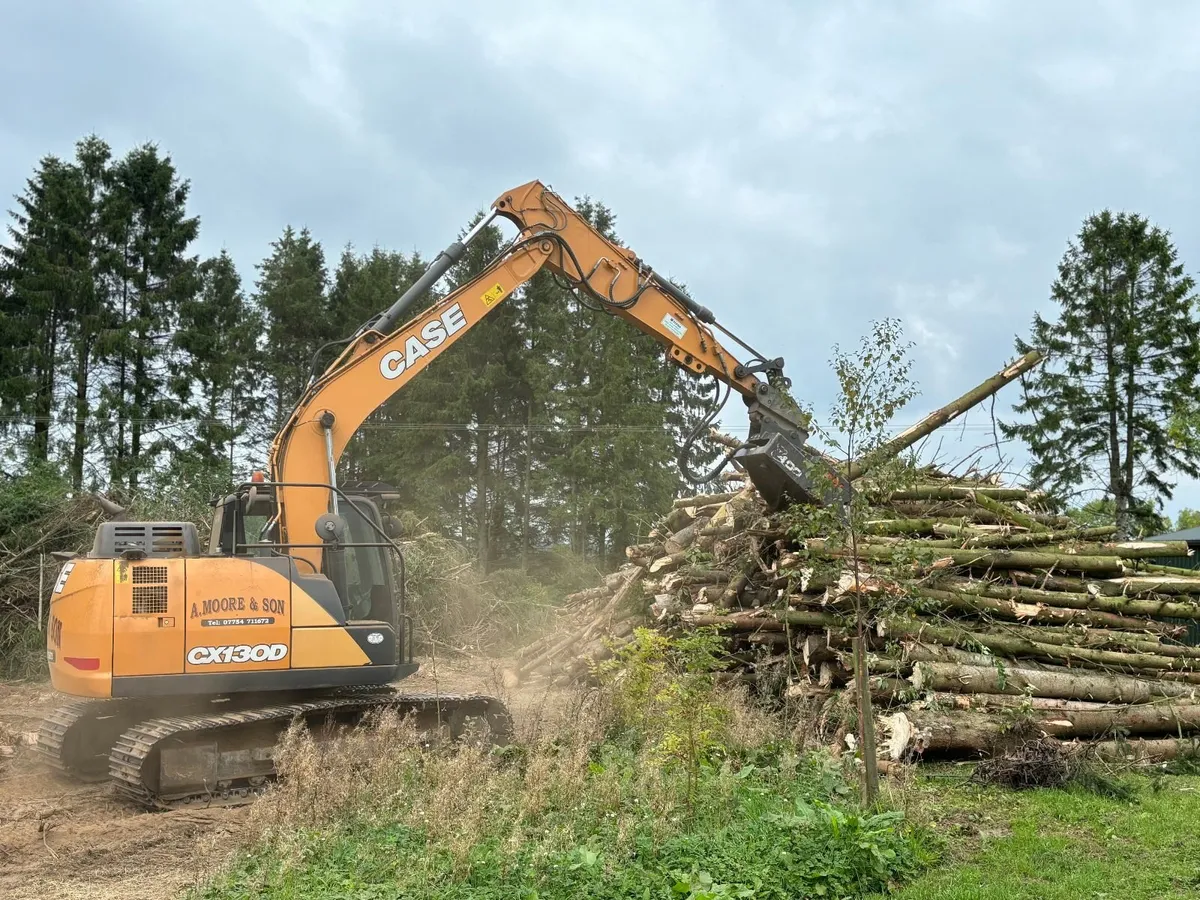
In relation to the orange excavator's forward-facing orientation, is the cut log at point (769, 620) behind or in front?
in front

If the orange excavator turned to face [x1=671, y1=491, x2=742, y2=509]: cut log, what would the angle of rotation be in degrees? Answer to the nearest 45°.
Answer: approximately 45° to its left

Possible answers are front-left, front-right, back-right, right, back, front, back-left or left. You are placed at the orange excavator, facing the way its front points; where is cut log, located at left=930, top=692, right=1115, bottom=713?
front

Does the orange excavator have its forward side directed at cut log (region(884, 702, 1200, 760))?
yes

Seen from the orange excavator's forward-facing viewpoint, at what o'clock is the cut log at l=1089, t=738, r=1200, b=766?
The cut log is roughly at 12 o'clock from the orange excavator.

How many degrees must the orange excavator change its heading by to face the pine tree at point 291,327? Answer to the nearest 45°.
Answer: approximately 90° to its left

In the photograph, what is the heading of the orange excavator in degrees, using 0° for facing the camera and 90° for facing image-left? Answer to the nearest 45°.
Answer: approximately 270°

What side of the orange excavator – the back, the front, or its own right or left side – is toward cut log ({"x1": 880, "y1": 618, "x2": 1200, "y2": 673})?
front

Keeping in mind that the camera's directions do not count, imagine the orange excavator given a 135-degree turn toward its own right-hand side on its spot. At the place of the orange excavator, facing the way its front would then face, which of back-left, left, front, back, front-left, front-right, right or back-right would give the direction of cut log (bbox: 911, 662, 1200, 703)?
back-left

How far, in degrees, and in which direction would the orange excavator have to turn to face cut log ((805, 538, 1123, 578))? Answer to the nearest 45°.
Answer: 0° — it already faces it

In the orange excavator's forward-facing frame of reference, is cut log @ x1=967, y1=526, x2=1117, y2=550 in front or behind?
in front

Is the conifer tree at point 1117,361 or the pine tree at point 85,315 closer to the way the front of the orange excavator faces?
the conifer tree

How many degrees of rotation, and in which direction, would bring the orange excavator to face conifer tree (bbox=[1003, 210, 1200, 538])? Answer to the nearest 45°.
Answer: approximately 45° to its left

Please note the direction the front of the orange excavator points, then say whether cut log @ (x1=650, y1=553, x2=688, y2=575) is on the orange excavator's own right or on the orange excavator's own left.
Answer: on the orange excavator's own left
